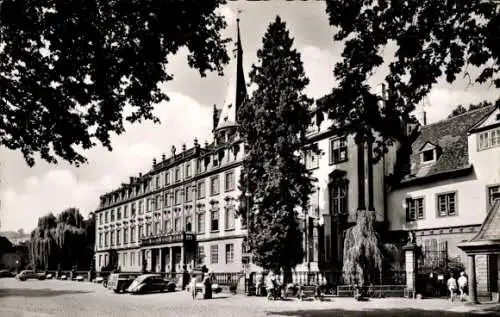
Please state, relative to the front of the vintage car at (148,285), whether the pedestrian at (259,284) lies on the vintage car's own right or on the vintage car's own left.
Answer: on the vintage car's own right

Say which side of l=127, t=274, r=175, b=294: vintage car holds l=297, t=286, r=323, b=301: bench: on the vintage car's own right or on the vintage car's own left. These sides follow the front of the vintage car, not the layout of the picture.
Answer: on the vintage car's own right

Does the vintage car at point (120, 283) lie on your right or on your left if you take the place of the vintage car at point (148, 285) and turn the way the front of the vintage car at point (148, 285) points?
on your left

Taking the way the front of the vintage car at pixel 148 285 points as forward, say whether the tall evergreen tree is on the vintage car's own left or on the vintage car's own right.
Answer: on the vintage car's own right
